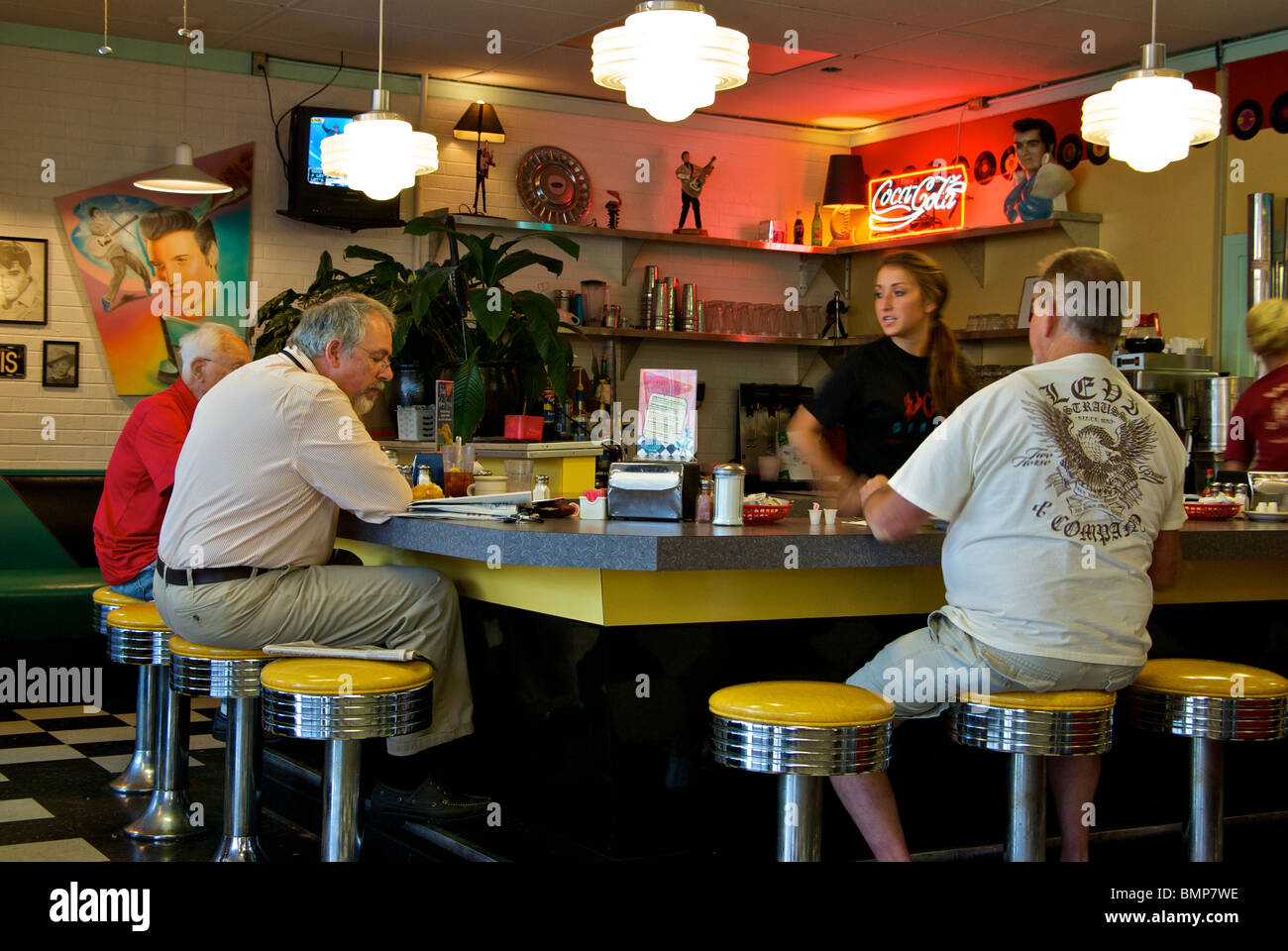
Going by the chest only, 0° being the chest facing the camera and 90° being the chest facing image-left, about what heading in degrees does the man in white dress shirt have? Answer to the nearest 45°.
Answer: approximately 270°

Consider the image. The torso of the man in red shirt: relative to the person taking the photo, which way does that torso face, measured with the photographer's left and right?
facing to the right of the viewer

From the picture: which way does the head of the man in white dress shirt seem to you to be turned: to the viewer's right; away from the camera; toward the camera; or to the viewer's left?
to the viewer's right

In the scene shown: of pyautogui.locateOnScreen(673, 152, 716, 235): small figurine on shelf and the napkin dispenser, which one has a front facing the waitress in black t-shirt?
the small figurine on shelf

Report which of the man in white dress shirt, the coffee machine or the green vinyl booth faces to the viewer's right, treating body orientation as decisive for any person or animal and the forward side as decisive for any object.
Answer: the man in white dress shirt

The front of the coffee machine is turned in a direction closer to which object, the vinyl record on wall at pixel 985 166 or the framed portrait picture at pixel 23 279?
the framed portrait picture

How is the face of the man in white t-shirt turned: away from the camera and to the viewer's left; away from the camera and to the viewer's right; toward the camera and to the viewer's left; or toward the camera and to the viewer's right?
away from the camera and to the viewer's left
